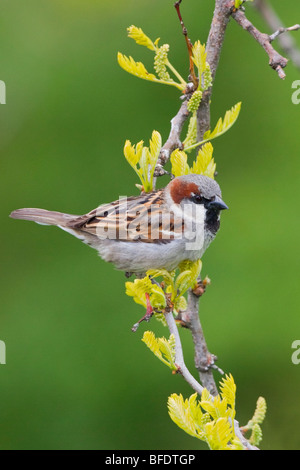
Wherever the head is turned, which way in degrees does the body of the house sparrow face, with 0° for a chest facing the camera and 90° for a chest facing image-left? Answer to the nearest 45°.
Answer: approximately 270°
